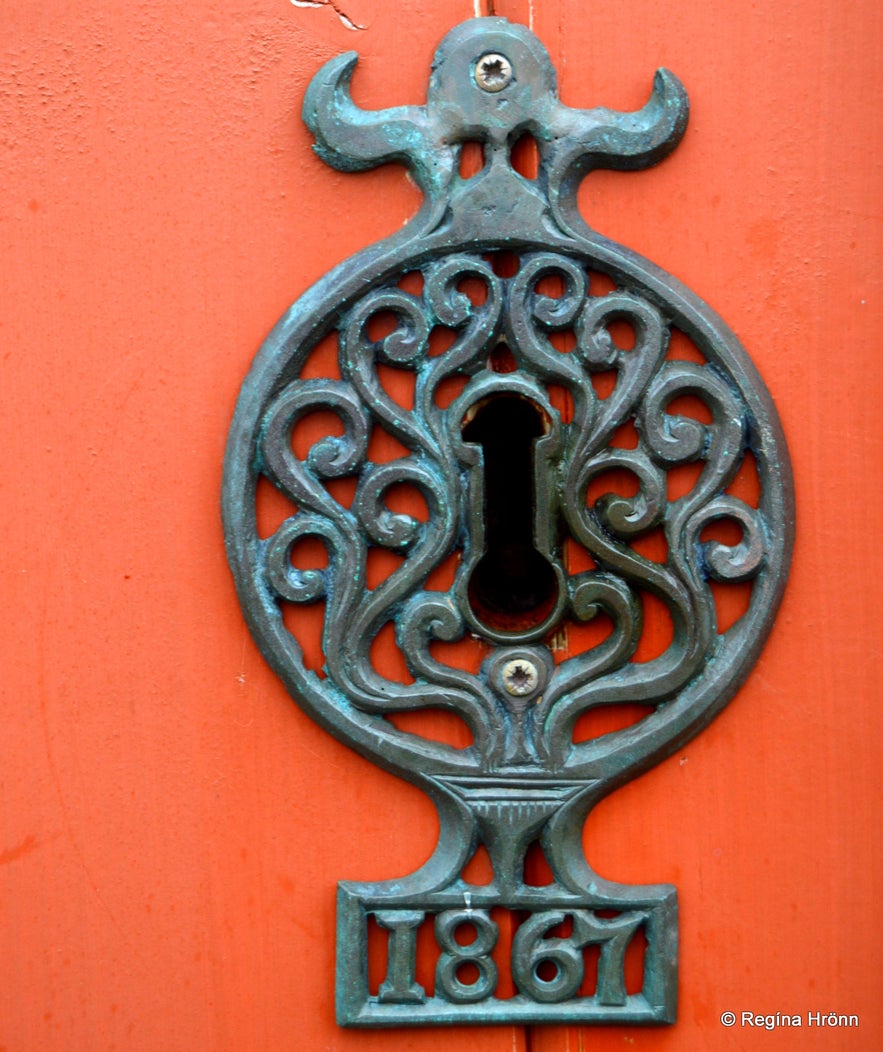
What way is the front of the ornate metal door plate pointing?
toward the camera

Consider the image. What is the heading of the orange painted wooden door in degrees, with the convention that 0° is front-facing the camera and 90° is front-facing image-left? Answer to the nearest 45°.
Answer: approximately 0°
